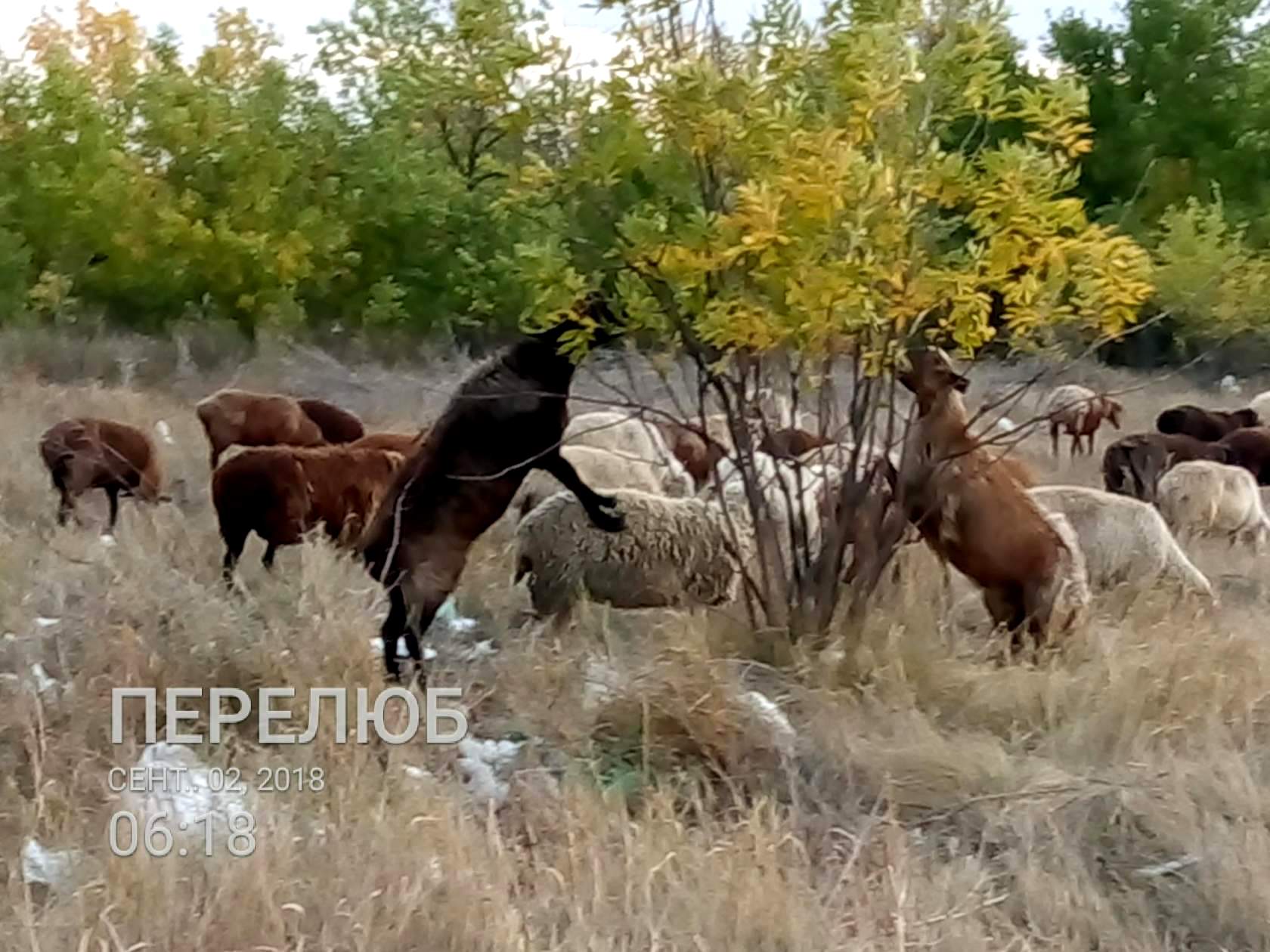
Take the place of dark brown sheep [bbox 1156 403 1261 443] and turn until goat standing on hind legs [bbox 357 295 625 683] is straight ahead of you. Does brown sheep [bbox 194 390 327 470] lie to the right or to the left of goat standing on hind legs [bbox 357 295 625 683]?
right

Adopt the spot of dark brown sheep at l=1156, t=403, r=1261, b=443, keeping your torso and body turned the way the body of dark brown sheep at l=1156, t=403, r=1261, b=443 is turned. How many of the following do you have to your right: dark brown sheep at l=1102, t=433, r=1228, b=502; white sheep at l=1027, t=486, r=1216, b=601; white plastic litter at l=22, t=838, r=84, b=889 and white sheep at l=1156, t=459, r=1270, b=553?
4

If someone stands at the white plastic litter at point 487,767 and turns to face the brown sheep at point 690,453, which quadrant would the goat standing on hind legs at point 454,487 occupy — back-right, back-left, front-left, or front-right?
front-left

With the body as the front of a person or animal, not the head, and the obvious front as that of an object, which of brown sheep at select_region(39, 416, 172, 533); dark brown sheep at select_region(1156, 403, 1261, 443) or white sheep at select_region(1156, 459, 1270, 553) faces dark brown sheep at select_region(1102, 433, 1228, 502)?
the brown sheep

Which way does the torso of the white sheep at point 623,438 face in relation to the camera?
to the viewer's right

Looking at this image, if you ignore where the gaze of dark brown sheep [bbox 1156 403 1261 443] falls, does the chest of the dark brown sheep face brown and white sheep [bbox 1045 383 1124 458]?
no

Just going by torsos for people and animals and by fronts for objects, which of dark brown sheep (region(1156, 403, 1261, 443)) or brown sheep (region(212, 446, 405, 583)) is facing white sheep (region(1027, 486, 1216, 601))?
the brown sheep

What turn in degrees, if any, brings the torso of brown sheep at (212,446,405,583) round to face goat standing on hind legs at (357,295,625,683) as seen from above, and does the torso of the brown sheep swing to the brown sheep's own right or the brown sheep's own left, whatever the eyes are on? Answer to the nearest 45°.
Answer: approximately 90° to the brown sheep's own right

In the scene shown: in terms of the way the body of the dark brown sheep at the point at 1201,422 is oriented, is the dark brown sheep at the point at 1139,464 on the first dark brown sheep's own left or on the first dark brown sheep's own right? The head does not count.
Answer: on the first dark brown sheep's own right

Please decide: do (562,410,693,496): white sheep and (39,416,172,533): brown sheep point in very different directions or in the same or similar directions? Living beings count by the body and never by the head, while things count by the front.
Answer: same or similar directions

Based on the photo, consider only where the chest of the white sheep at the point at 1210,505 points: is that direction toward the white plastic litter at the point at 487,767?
no

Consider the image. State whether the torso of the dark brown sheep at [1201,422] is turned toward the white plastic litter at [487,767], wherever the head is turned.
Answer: no

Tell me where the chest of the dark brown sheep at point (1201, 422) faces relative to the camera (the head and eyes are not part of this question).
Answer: to the viewer's right
